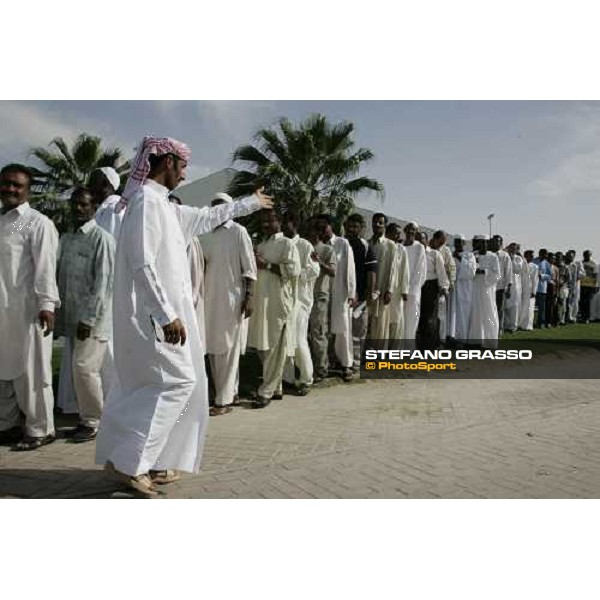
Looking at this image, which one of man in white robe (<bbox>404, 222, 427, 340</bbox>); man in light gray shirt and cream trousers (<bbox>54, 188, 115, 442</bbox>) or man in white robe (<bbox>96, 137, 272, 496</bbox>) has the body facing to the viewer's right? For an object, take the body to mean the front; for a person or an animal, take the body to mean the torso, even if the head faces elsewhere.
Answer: man in white robe (<bbox>96, 137, 272, 496</bbox>)

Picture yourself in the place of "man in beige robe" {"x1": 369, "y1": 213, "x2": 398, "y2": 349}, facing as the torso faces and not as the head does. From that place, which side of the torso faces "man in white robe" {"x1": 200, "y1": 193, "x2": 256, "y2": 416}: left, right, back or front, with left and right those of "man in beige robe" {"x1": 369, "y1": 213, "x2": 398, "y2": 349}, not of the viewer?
front

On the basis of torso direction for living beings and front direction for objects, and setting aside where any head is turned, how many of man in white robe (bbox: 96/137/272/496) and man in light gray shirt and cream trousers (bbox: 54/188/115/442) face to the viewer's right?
1

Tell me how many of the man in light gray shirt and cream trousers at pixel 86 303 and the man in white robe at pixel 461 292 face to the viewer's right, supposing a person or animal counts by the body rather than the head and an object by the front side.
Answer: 0

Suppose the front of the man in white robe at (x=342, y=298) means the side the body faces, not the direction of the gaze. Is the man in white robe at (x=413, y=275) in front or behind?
behind

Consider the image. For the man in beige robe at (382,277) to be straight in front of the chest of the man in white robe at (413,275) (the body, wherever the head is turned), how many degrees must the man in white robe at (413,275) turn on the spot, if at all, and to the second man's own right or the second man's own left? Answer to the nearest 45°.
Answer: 0° — they already face them

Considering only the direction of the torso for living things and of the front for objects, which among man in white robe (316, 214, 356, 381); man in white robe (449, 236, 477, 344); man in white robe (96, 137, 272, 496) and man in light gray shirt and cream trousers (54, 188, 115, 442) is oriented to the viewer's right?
man in white robe (96, 137, 272, 496)

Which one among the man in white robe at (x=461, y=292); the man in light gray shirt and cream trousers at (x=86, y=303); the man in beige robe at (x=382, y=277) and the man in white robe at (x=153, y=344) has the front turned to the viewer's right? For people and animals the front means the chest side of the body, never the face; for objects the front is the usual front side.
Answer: the man in white robe at (x=153, y=344)

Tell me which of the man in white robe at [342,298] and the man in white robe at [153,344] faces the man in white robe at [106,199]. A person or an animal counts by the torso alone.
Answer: the man in white robe at [342,298]

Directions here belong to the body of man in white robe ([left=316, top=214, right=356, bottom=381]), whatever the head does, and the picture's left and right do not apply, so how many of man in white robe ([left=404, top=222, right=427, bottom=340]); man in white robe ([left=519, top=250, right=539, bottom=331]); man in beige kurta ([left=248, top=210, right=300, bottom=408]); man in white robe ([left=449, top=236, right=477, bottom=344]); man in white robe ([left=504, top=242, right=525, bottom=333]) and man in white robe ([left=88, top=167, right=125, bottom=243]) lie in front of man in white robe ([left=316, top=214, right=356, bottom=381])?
2

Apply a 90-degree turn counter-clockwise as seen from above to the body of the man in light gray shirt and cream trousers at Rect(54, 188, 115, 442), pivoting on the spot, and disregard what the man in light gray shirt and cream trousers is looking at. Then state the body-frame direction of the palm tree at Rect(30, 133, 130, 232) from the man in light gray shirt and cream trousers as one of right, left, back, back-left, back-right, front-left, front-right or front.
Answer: back-left

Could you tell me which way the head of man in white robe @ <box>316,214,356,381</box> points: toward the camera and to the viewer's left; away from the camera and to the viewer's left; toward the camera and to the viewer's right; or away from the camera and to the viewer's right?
toward the camera and to the viewer's left
